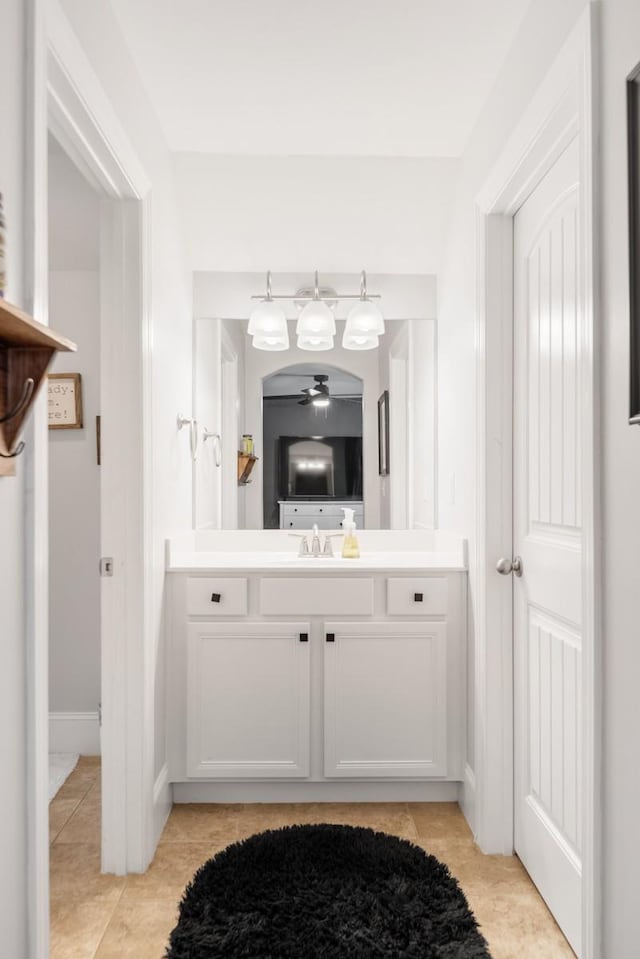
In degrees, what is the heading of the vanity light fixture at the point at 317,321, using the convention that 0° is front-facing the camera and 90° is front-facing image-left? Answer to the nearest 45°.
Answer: approximately 0°

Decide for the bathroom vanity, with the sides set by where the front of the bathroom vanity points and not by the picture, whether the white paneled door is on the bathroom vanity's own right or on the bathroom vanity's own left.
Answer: on the bathroom vanity's own left

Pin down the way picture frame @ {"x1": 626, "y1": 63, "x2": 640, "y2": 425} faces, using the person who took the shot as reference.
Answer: facing to the left of the viewer

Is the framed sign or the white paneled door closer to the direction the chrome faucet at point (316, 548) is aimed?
the white paneled door

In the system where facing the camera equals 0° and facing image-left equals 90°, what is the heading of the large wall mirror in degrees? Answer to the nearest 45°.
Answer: approximately 0°

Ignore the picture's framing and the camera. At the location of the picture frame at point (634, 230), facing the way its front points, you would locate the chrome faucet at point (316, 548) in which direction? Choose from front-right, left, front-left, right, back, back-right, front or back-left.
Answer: front-right

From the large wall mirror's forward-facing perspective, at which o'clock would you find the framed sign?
The framed sign is roughly at 3 o'clock from the large wall mirror.
